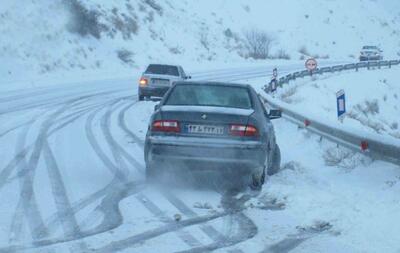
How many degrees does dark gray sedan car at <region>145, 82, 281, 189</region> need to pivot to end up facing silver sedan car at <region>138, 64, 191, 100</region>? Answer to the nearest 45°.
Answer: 0° — it already faces it

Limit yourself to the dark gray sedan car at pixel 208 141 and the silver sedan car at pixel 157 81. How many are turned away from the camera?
2

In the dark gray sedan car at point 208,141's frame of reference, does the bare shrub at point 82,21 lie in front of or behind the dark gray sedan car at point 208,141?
in front

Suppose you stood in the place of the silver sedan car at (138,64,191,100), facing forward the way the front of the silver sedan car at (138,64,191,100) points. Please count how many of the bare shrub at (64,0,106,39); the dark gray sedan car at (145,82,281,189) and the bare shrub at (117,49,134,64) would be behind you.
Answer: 1

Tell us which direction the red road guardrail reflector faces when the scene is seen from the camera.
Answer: facing the viewer

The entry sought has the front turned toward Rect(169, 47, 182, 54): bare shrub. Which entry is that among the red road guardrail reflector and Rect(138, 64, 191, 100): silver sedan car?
the silver sedan car

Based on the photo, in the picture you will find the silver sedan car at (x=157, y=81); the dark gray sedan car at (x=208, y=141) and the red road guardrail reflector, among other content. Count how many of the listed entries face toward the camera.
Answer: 1

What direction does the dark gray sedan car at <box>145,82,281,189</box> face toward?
away from the camera

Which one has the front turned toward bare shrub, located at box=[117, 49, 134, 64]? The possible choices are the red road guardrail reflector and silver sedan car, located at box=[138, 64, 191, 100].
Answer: the silver sedan car

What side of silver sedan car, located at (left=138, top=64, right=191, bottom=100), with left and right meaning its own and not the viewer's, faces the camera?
back

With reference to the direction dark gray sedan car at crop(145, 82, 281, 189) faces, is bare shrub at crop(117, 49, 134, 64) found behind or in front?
in front

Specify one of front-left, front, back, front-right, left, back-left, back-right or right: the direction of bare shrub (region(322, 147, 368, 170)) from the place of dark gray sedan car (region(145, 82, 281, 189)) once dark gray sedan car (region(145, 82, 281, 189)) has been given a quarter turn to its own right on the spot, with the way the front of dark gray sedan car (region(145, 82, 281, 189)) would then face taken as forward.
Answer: front-left
